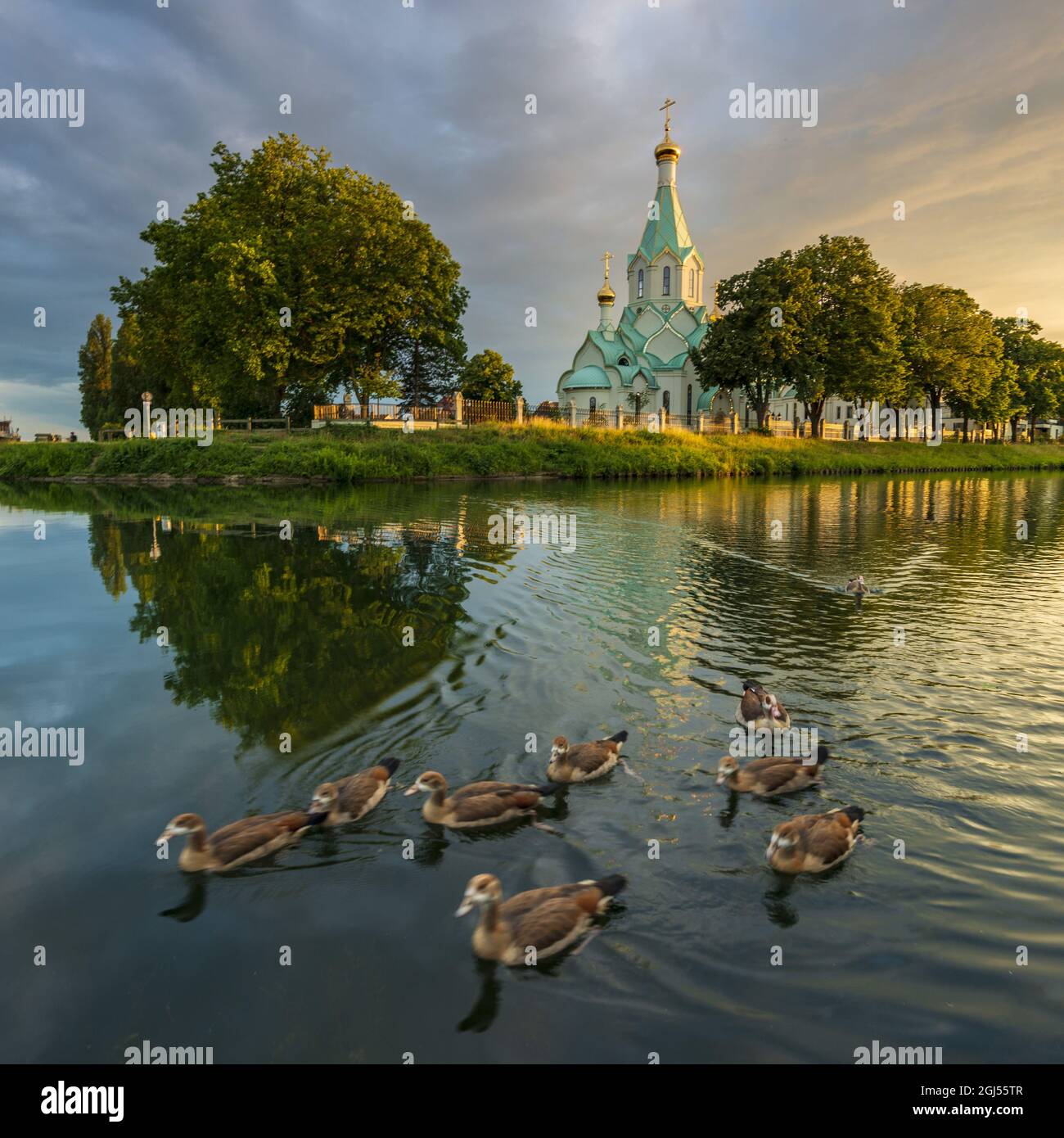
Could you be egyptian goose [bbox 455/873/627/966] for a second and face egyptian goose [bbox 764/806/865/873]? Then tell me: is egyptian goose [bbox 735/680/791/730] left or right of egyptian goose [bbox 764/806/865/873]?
left

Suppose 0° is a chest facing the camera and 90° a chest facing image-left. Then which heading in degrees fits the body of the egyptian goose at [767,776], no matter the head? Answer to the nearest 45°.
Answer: approximately 90°

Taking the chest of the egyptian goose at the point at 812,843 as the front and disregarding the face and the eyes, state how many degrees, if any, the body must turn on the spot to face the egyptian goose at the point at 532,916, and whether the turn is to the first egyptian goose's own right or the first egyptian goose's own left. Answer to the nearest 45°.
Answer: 0° — it already faces it

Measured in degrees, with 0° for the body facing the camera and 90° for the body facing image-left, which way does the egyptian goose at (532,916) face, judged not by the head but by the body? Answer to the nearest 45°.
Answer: approximately 45°

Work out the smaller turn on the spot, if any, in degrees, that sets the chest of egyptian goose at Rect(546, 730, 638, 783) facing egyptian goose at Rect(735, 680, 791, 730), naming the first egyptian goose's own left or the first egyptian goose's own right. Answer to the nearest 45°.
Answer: approximately 180°

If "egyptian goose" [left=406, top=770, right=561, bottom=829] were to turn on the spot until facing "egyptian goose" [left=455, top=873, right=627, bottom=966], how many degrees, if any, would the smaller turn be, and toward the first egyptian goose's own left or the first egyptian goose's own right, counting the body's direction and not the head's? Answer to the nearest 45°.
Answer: approximately 90° to the first egyptian goose's own left

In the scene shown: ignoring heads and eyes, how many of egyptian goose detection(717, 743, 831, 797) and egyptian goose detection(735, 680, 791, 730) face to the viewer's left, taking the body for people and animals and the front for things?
1

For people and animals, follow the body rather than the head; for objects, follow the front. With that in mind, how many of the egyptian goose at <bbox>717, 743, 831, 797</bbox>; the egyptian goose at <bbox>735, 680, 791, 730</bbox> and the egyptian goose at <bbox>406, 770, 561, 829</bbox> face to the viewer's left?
2

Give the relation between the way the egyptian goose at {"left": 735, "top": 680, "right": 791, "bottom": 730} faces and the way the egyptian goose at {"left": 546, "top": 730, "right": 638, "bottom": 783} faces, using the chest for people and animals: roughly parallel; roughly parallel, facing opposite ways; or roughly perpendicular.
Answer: roughly perpendicular

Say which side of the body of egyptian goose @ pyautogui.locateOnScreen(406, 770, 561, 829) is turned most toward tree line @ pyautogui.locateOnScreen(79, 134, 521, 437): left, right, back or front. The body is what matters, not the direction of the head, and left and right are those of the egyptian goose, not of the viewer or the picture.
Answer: right

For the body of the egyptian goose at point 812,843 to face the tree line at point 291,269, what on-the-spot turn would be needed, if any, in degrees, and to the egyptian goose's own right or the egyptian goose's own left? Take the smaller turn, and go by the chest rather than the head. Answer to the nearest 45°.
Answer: approximately 90° to the egyptian goose's own right

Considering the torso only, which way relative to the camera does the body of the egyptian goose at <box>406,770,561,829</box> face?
to the viewer's left

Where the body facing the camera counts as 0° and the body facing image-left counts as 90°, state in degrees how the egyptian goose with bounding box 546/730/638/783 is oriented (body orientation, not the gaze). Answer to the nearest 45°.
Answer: approximately 45°
